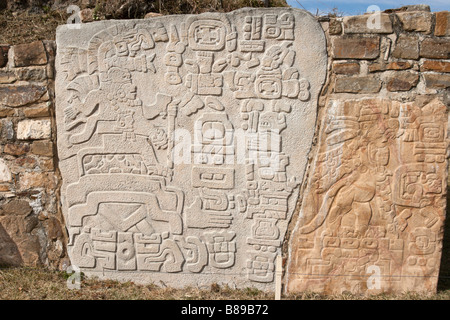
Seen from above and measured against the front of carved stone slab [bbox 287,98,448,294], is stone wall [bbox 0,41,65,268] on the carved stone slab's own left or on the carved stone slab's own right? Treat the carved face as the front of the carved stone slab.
on the carved stone slab's own right

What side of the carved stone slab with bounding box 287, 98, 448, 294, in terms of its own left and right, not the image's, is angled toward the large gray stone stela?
right

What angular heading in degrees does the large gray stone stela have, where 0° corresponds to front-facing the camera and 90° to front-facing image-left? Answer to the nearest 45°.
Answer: approximately 0°

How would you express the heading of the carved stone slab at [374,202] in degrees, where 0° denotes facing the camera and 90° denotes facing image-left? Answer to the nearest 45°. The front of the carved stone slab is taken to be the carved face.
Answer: approximately 0°

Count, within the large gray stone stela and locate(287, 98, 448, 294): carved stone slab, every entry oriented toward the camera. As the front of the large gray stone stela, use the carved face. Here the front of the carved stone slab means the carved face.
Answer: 2

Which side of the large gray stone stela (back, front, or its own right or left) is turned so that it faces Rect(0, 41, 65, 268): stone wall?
right

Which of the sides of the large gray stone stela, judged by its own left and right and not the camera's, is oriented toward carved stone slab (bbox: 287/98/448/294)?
left
